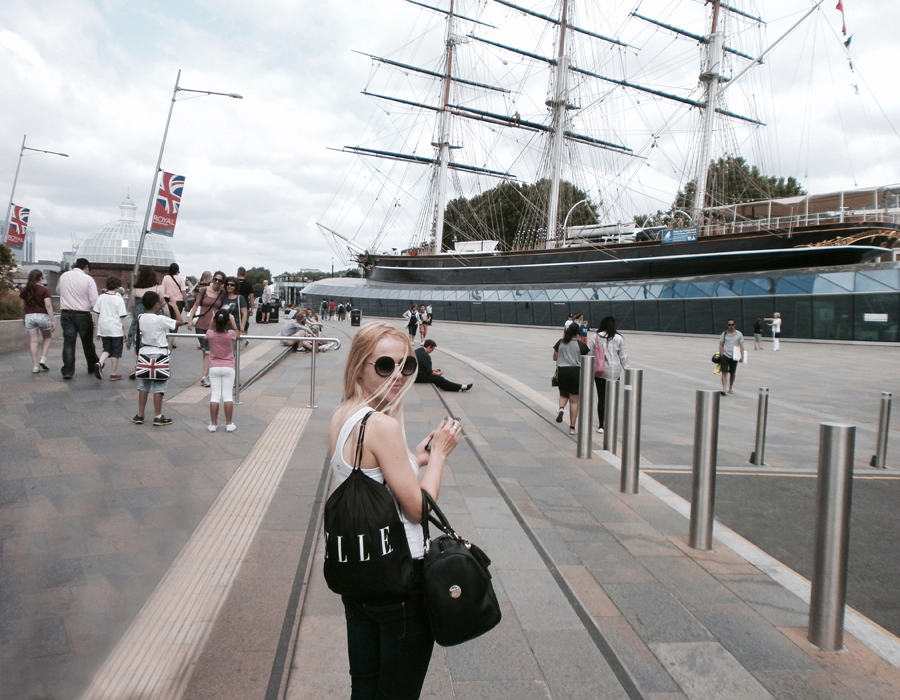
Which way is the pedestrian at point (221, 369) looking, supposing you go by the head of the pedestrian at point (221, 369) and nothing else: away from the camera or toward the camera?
away from the camera

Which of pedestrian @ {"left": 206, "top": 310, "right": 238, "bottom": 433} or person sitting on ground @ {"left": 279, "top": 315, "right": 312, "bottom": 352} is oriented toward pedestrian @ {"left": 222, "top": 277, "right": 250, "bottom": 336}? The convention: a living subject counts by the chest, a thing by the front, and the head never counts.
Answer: pedestrian @ {"left": 206, "top": 310, "right": 238, "bottom": 433}

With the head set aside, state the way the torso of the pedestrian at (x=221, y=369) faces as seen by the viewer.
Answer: away from the camera

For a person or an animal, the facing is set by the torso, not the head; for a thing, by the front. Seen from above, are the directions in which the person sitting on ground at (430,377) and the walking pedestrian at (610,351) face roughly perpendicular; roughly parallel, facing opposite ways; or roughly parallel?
roughly perpendicular

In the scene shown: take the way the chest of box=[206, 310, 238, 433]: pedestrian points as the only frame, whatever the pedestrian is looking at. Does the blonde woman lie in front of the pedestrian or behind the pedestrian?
behind

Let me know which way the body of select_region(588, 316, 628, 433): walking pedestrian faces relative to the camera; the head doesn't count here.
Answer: away from the camera

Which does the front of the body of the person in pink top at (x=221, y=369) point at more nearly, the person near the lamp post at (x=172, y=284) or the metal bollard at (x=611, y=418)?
the person near the lamp post

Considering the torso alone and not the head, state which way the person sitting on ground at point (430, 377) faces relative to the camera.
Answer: to the viewer's right

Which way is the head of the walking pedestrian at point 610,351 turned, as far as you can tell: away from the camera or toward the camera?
away from the camera

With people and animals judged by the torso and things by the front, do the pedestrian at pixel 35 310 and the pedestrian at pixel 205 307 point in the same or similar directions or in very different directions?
very different directions

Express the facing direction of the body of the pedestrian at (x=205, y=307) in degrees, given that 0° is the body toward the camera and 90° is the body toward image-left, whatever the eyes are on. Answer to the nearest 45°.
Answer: approximately 0°
